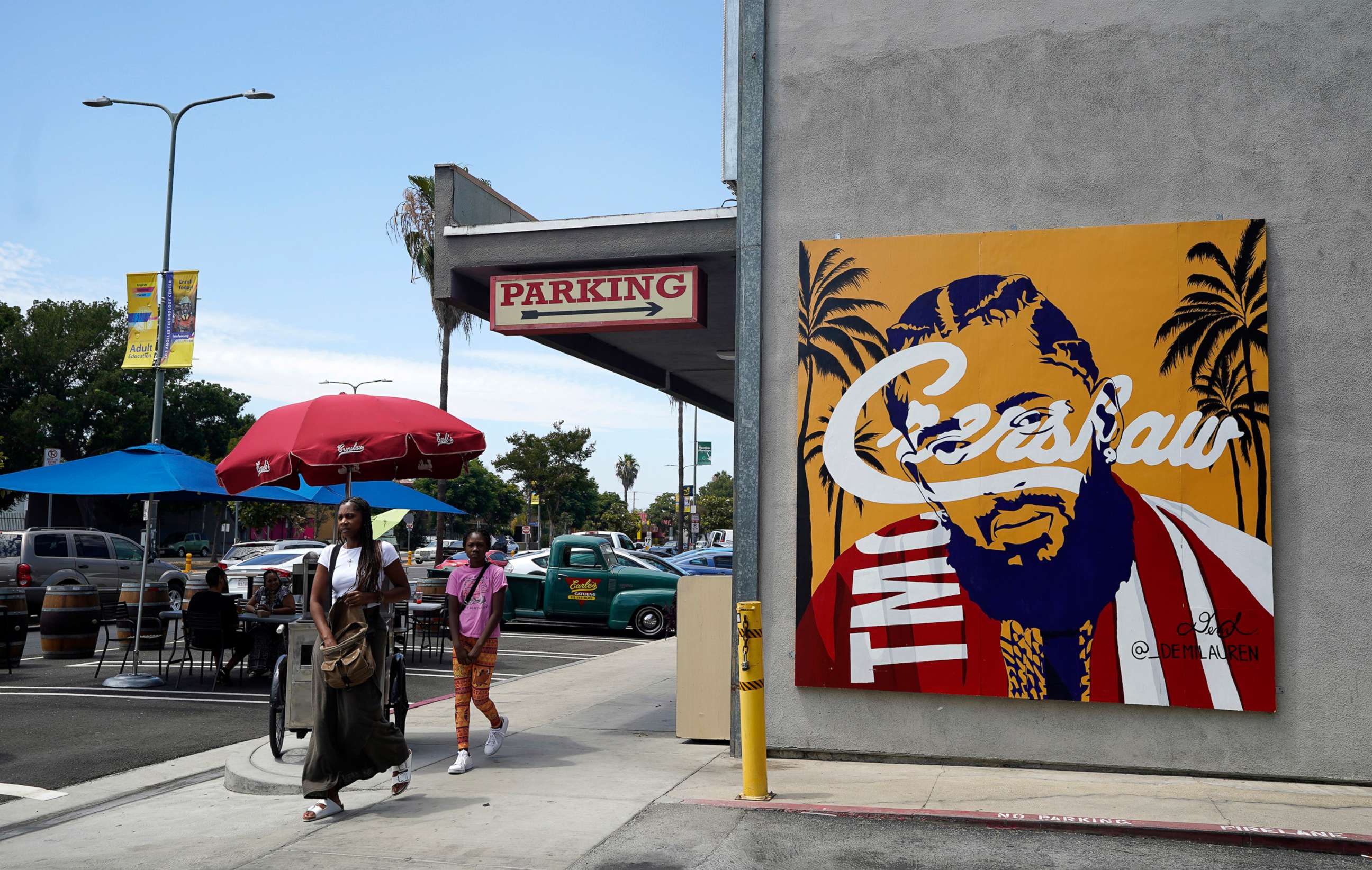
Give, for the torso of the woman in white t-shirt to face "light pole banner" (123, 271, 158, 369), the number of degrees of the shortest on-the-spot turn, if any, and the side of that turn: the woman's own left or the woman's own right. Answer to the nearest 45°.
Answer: approximately 135° to the woman's own right

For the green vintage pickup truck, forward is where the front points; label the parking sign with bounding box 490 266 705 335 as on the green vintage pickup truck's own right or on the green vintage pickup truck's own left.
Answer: on the green vintage pickup truck's own right

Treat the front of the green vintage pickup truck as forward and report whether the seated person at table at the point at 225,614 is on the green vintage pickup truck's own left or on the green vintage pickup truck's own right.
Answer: on the green vintage pickup truck's own right

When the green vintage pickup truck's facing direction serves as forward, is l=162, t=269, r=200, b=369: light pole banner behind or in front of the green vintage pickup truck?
behind

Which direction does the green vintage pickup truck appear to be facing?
to the viewer's right

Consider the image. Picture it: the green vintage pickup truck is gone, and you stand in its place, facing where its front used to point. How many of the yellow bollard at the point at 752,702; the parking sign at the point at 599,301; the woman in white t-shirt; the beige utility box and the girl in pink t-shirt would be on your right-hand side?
5

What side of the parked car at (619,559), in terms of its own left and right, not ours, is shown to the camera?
right

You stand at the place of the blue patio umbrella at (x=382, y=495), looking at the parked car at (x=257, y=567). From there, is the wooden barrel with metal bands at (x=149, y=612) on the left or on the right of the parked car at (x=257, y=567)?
left

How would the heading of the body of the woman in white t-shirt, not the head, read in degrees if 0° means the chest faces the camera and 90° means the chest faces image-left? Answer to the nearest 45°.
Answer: approximately 45°
